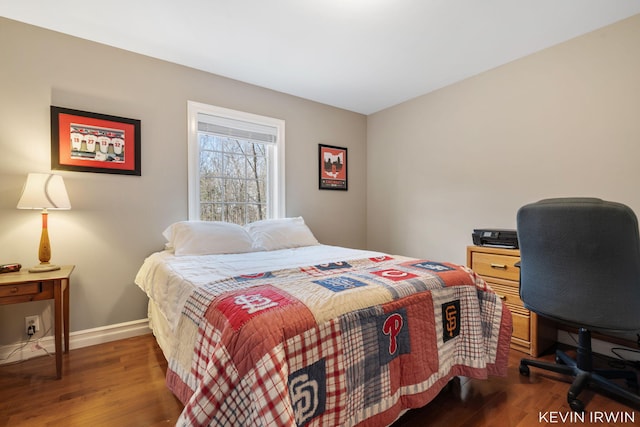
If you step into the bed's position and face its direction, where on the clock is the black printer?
The black printer is roughly at 9 o'clock from the bed.

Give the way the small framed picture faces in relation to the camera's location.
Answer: facing the viewer and to the right of the viewer

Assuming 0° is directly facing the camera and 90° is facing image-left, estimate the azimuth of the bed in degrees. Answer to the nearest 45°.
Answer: approximately 315°

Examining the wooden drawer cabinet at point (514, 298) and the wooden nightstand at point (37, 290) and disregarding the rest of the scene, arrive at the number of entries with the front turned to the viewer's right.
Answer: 0

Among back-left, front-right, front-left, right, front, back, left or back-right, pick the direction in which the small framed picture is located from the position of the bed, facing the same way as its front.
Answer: back-left

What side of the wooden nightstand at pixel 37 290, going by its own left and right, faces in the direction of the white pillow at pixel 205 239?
left

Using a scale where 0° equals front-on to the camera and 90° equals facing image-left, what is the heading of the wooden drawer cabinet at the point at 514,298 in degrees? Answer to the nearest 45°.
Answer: approximately 45°

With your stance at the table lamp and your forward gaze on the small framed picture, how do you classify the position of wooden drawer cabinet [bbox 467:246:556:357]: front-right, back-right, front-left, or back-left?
front-right

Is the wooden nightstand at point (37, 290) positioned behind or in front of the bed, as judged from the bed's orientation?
behind

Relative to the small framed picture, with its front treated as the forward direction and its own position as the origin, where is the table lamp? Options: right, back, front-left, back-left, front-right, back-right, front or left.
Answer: right

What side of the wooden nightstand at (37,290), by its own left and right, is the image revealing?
front

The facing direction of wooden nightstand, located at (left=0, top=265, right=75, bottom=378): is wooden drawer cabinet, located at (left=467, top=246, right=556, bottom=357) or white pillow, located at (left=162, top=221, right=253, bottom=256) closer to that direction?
the wooden drawer cabinet
